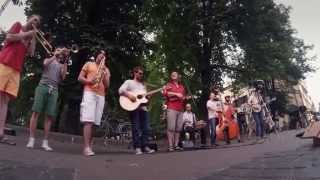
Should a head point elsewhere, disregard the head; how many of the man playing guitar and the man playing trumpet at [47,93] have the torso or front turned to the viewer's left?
0

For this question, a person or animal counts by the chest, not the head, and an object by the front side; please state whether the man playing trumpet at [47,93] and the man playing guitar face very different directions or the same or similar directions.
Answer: same or similar directions

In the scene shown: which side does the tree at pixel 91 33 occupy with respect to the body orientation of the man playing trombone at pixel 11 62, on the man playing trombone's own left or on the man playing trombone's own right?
on the man playing trombone's own left

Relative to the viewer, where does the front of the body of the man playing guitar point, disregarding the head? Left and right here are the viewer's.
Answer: facing the viewer and to the right of the viewer

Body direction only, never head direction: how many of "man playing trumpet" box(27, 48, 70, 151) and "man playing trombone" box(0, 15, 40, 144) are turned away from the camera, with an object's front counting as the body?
0

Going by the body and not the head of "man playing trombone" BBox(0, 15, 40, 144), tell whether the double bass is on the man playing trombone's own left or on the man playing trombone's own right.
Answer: on the man playing trombone's own left

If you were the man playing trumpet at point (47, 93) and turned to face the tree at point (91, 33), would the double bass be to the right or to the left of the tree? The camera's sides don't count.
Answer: right

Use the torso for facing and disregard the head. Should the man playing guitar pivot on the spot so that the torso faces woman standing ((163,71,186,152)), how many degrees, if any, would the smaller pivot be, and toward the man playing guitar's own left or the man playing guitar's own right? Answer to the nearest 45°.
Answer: approximately 90° to the man playing guitar's own left

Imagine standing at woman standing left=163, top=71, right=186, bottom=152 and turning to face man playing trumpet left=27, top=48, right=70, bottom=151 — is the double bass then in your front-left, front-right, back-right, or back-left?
back-right

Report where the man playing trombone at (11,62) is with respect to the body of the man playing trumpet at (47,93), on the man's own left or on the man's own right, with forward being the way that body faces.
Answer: on the man's own right

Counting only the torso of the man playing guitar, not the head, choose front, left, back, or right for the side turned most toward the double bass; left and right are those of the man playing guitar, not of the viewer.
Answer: left

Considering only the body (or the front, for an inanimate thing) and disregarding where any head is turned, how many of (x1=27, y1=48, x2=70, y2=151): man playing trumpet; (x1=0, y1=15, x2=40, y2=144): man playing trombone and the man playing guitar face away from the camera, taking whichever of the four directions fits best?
0

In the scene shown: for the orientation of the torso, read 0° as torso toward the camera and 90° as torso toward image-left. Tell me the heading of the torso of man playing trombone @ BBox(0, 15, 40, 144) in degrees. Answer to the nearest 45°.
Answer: approximately 315°
